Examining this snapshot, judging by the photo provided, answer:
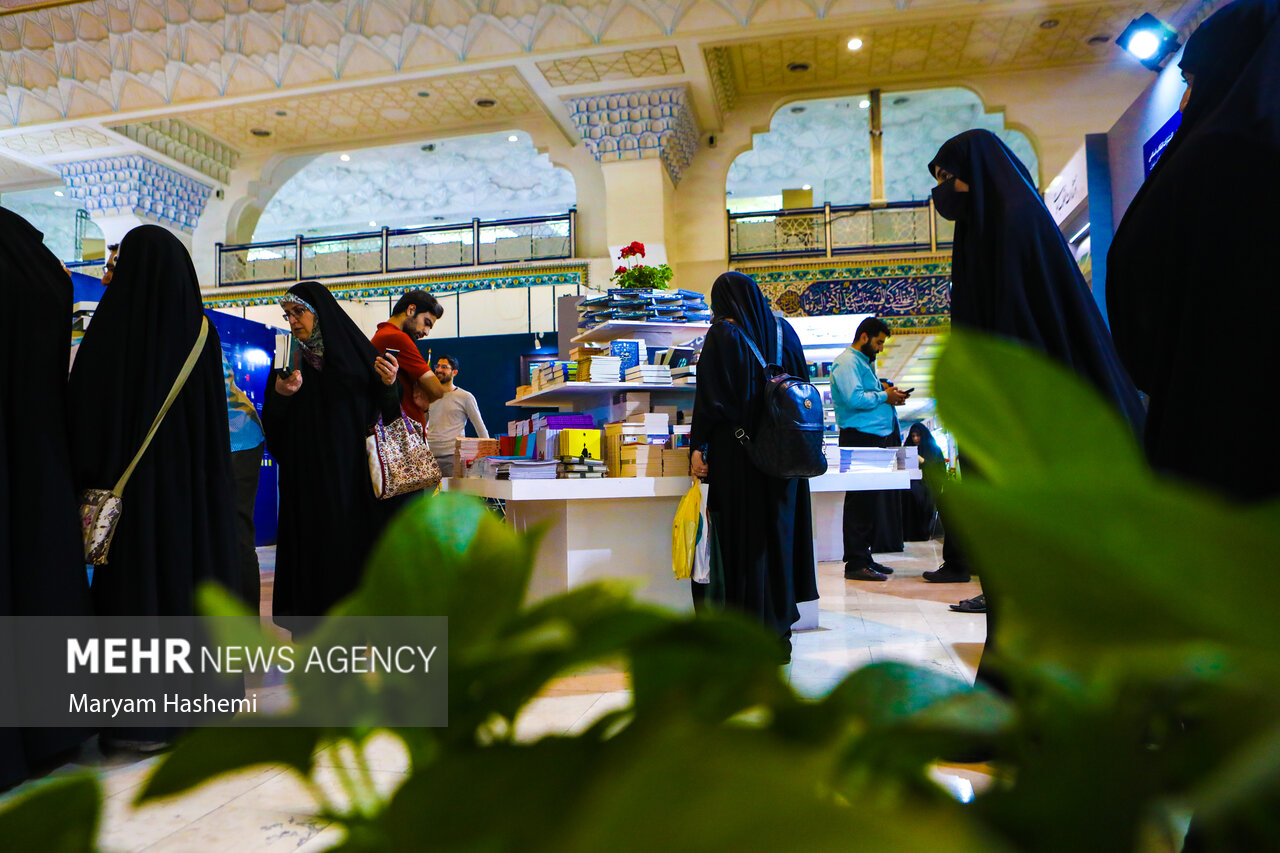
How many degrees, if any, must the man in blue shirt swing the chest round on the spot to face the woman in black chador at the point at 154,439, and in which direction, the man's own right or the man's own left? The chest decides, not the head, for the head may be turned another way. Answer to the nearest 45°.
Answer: approximately 135° to the man's own right

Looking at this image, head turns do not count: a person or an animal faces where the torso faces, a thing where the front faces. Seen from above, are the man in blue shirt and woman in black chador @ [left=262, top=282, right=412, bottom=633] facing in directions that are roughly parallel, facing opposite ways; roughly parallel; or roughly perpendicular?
roughly perpendicular

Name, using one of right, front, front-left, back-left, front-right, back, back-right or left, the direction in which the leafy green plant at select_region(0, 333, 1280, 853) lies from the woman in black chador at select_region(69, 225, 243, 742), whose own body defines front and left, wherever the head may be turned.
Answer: back

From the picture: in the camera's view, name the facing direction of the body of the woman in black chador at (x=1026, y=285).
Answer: to the viewer's left

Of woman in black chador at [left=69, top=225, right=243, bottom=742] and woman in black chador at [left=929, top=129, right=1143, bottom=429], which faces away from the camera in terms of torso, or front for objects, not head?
woman in black chador at [left=69, top=225, right=243, bottom=742]

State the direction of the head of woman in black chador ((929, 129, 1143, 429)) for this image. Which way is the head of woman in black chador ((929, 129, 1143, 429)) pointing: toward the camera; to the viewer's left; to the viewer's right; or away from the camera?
to the viewer's left

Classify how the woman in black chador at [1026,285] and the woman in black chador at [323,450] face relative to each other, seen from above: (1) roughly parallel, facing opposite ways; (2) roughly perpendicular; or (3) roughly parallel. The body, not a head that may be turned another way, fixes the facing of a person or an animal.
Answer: roughly perpendicular

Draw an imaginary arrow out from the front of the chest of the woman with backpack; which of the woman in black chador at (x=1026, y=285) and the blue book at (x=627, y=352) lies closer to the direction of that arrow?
the blue book

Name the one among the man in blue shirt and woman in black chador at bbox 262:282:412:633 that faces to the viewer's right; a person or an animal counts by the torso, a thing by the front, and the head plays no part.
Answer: the man in blue shirt

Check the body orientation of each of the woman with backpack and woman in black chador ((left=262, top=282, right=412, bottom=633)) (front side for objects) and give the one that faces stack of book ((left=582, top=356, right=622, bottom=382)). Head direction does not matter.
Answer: the woman with backpack

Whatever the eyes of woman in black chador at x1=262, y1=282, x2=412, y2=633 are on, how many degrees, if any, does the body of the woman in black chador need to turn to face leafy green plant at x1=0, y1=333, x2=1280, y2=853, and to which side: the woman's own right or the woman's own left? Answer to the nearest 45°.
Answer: approximately 45° to the woman's own left

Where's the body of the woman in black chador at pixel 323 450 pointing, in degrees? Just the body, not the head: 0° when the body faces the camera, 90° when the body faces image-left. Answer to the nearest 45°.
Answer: approximately 45°

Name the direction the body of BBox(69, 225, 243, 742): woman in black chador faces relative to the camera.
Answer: away from the camera
